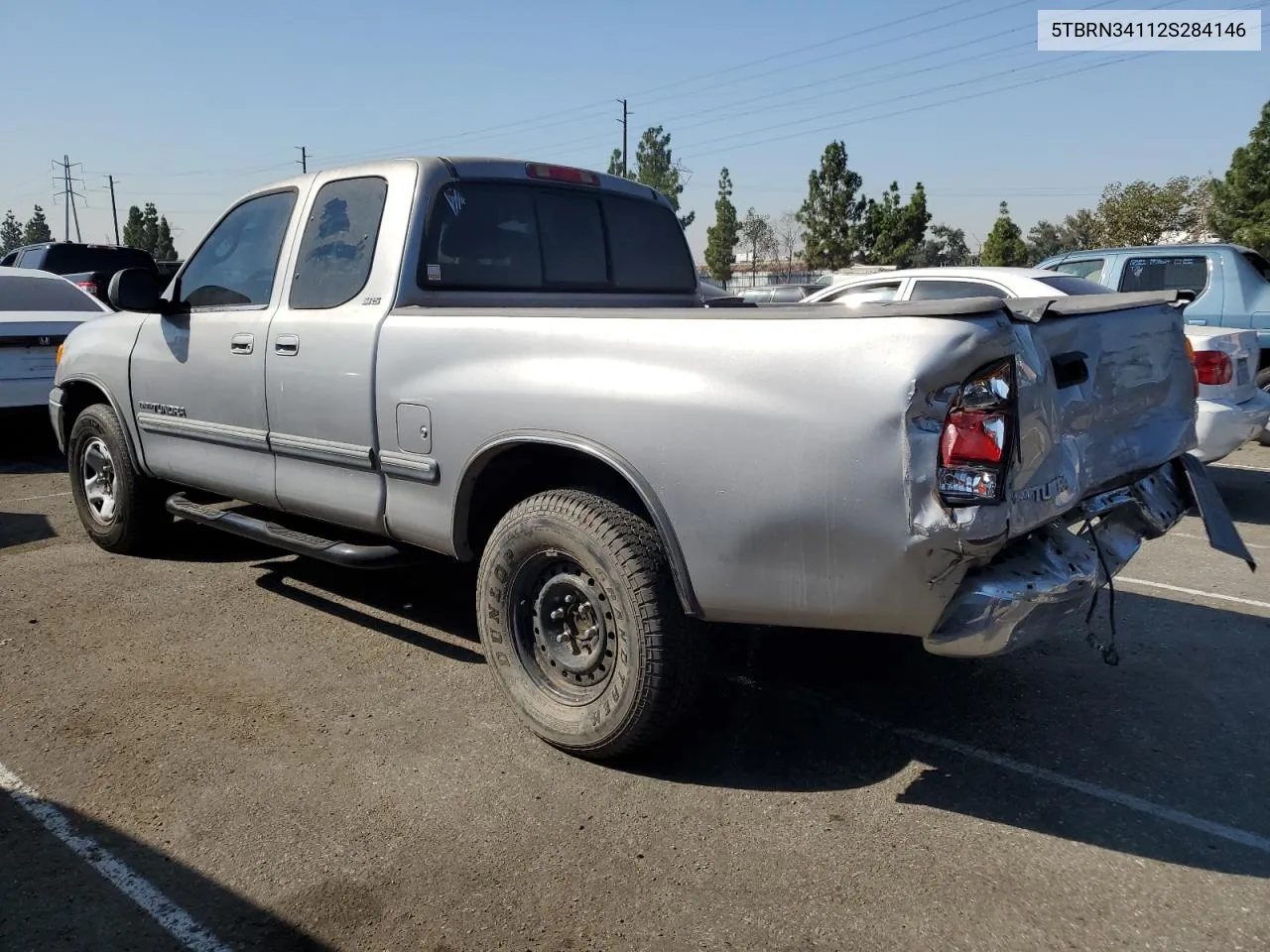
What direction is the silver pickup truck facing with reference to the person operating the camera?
facing away from the viewer and to the left of the viewer

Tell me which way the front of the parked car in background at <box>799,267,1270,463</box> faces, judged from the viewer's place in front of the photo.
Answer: facing away from the viewer and to the left of the viewer

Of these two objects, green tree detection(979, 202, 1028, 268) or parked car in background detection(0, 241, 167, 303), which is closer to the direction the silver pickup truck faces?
the parked car in background

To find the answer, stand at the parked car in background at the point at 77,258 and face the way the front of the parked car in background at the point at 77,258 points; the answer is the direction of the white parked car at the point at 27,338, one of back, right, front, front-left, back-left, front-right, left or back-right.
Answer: back-left

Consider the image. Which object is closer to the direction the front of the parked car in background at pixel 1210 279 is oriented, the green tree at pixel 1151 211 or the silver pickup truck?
the green tree

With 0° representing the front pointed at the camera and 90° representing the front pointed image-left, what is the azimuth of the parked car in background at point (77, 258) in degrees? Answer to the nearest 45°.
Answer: approximately 135°
